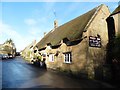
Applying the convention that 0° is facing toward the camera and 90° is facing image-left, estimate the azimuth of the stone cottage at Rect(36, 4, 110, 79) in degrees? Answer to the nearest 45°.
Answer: approximately 45°
